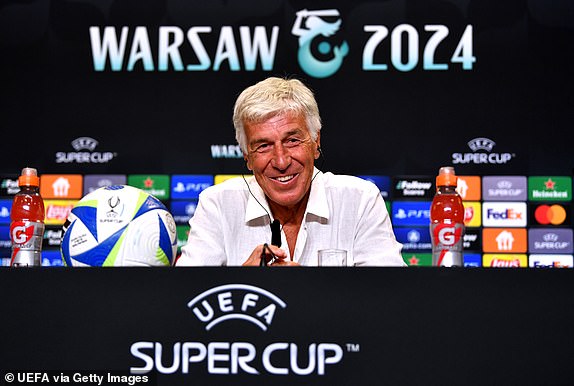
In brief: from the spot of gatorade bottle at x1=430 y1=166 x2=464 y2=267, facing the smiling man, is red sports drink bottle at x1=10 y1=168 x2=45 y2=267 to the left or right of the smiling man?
left

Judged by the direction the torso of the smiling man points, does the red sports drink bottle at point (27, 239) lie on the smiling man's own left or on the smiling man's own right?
on the smiling man's own right

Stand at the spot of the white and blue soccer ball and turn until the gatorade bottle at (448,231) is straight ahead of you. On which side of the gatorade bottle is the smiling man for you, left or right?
left

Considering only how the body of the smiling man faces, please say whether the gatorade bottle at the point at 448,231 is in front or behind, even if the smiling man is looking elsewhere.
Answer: in front

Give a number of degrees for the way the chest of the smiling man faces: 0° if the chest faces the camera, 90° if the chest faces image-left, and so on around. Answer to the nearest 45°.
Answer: approximately 0°

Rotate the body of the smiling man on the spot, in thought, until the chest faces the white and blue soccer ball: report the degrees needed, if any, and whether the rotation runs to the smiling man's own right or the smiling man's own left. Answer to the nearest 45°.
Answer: approximately 45° to the smiling man's own right
